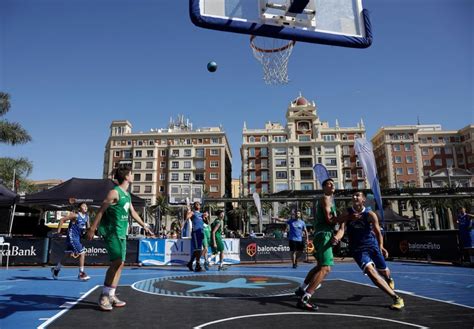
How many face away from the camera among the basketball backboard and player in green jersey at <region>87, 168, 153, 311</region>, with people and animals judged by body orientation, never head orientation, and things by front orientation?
1

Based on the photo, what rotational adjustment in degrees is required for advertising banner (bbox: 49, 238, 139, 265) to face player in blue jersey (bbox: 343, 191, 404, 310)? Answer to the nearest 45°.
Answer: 0° — it already faces them
